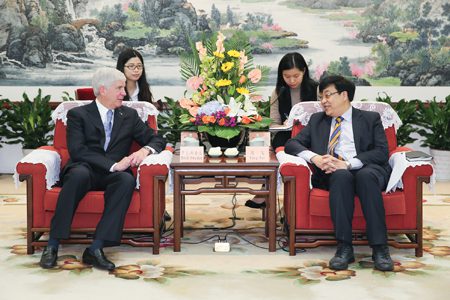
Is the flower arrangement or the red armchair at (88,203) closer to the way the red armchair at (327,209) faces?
the red armchair

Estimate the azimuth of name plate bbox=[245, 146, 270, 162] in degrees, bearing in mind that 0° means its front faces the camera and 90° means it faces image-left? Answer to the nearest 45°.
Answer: approximately 0°

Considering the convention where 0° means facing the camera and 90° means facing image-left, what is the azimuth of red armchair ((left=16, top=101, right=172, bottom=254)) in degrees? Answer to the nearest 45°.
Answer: approximately 0°

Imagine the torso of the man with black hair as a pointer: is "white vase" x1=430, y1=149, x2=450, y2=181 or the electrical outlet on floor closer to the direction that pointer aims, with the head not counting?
the electrical outlet on floor
